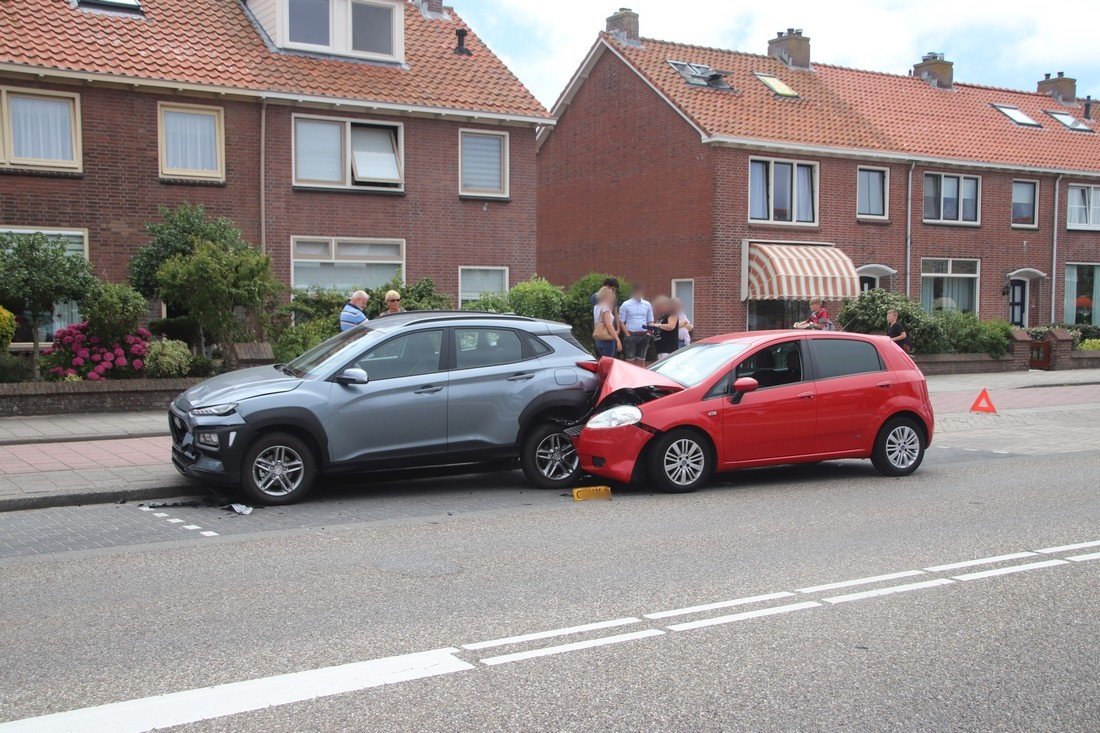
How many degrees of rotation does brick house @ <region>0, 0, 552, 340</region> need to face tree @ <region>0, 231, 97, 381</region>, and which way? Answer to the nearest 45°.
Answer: approximately 45° to its right

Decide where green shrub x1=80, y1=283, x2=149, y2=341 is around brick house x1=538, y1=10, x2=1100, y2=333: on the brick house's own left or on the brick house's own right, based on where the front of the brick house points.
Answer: on the brick house's own right

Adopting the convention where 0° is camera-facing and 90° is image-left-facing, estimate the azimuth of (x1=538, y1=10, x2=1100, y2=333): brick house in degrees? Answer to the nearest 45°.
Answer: approximately 315°

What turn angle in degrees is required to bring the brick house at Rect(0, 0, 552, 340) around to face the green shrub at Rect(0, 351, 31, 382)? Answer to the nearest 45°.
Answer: approximately 45° to its right

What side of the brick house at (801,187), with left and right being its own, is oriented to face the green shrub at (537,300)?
right

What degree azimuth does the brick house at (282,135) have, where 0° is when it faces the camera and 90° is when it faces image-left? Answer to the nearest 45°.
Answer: approximately 0°

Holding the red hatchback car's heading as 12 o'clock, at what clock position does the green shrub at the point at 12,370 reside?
The green shrub is roughly at 2 o'clock from the red hatchback car.

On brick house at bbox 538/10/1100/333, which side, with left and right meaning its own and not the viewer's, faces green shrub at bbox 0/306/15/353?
right

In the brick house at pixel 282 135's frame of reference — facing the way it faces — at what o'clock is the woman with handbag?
The woman with handbag is roughly at 11 o'clock from the brick house.

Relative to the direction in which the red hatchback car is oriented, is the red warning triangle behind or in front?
behind

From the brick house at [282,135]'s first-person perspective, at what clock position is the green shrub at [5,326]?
The green shrub is roughly at 1 o'clock from the brick house.

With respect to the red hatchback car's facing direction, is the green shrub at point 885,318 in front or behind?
behind
